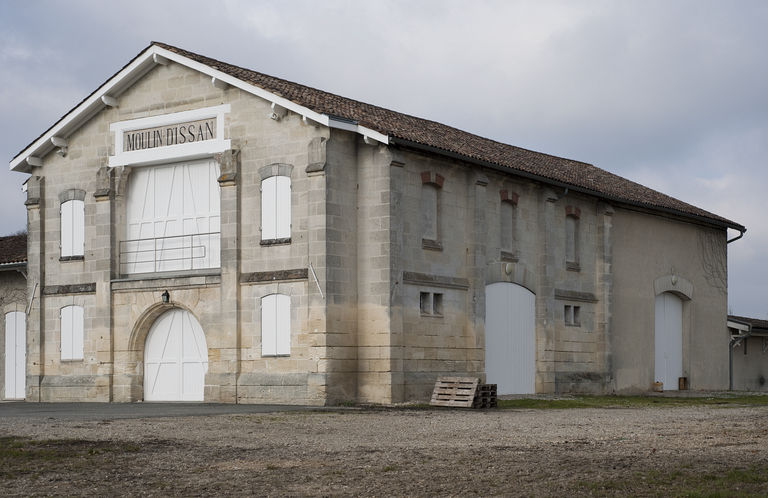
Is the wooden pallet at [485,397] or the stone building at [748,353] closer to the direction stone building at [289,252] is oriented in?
the wooden pallet

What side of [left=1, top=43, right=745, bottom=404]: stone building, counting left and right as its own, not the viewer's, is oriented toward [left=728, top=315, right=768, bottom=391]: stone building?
back

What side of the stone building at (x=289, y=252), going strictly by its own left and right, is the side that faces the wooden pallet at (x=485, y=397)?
left

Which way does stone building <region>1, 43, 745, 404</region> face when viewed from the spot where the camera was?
facing the viewer and to the left of the viewer
